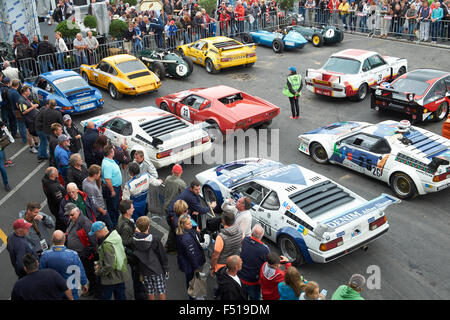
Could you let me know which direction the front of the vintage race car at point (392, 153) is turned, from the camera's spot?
facing away from the viewer and to the left of the viewer

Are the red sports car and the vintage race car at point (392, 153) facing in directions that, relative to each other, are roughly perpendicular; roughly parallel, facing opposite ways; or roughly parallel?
roughly parallel

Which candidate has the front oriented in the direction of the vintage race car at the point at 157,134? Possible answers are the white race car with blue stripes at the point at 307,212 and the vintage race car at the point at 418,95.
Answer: the white race car with blue stripes

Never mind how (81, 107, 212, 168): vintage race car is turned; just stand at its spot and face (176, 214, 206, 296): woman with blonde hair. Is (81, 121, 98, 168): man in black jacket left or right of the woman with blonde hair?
right

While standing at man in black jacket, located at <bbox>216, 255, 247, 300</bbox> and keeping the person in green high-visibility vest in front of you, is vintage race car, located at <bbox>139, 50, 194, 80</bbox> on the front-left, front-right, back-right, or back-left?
front-left

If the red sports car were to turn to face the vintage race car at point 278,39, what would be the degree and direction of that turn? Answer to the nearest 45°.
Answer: approximately 45° to its right
